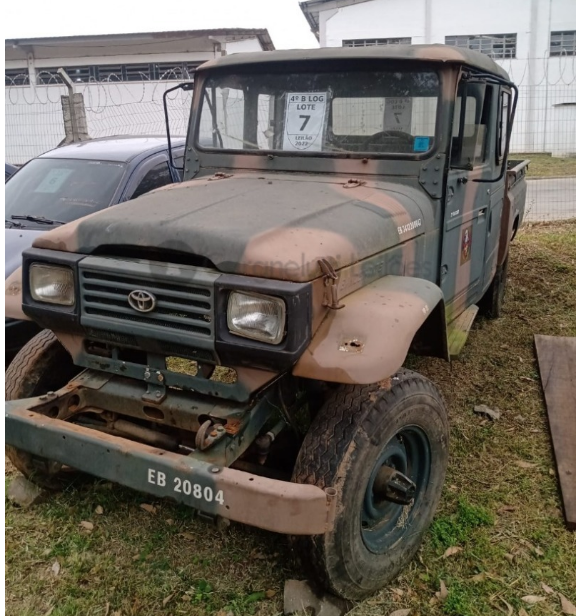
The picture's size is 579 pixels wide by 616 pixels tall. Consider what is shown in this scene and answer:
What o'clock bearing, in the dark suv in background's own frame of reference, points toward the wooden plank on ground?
The wooden plank on ground is roughly at 9 o'clock from the dark suv in background.

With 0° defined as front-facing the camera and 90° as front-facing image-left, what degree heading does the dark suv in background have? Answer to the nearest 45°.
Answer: approximately 45°

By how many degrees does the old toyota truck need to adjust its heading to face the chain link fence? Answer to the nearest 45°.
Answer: approximately 135° to its right

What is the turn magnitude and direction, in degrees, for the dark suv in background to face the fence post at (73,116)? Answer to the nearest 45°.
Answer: approximately 135° to its right

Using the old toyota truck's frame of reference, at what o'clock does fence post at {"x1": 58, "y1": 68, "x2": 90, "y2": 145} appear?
The fence post is roughly at 4 o'clock from the old toyota truck.

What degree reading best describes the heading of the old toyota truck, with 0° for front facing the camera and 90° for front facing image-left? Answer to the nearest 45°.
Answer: approximately 45°

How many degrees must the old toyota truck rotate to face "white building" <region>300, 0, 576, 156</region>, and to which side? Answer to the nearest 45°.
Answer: approximately 135° to its right

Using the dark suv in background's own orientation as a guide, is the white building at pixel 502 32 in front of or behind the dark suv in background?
behind
